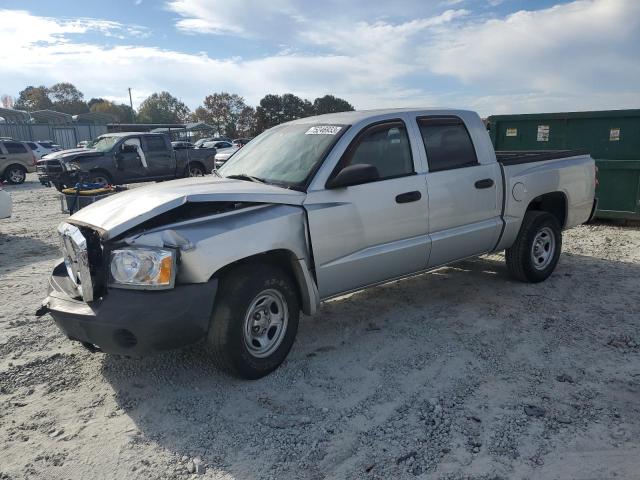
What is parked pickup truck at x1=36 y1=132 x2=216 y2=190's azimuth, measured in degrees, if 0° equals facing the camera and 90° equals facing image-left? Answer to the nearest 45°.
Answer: approximately 45°

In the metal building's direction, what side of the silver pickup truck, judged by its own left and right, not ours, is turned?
right

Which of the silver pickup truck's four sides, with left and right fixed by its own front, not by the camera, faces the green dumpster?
back

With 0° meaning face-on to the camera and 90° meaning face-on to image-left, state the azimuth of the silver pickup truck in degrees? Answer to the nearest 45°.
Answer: approximately 45°

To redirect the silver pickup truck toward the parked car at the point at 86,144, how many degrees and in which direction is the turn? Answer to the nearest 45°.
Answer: approximately 90° to its right

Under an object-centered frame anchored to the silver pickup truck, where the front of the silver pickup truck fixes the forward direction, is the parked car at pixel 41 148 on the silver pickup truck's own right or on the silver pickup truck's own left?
on the silver pickup truck's own right
